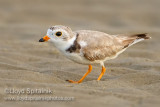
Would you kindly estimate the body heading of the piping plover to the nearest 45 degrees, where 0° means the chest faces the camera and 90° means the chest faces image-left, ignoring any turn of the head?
approximately 90°
